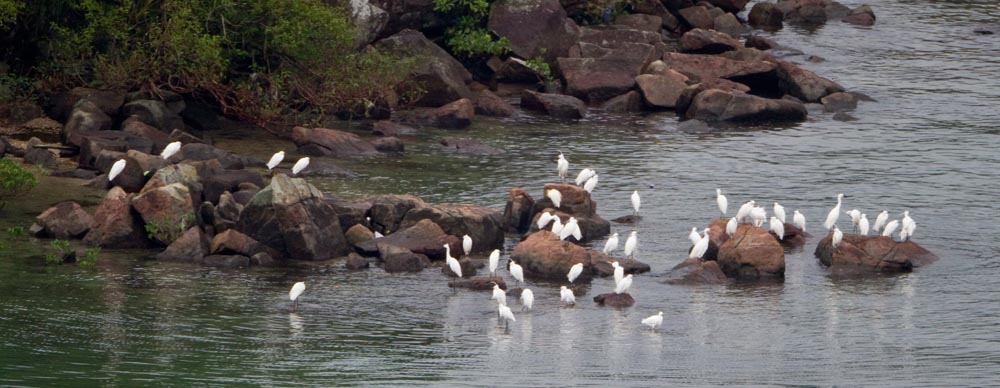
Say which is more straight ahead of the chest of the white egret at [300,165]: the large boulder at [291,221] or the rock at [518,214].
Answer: the rock

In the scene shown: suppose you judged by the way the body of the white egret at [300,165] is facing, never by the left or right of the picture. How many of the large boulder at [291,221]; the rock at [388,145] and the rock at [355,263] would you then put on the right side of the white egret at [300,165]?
2

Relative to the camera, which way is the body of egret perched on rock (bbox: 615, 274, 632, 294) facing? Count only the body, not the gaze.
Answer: to the viewer's right

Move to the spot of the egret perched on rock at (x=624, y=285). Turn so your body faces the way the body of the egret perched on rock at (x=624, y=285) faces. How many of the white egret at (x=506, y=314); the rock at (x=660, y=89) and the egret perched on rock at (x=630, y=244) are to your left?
2

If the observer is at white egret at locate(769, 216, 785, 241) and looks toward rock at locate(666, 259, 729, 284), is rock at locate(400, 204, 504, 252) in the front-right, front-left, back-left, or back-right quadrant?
front-right

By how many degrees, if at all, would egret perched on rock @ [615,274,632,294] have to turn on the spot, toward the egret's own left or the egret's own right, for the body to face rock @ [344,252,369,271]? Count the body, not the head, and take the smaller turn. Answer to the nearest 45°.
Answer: approximately 180°

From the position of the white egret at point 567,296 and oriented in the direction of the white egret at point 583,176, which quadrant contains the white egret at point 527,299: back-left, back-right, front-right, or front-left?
back-left

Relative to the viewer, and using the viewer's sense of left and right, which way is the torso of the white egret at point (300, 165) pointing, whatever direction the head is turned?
facing to the right of the viewer

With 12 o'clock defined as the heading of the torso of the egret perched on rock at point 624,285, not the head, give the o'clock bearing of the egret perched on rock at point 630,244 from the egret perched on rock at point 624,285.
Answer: the egret perched on rock at point 630,244 is roughly at 9 o'clock from the egret perched on rock at point 624,285.
